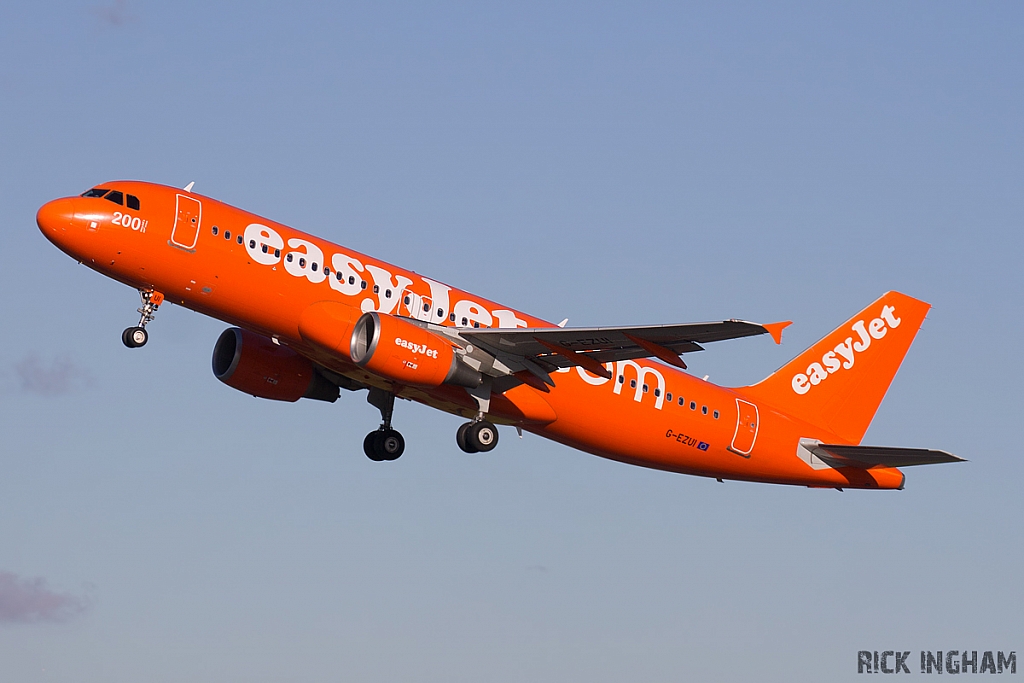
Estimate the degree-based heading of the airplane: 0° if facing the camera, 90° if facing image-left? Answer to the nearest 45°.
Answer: approximately 45°
